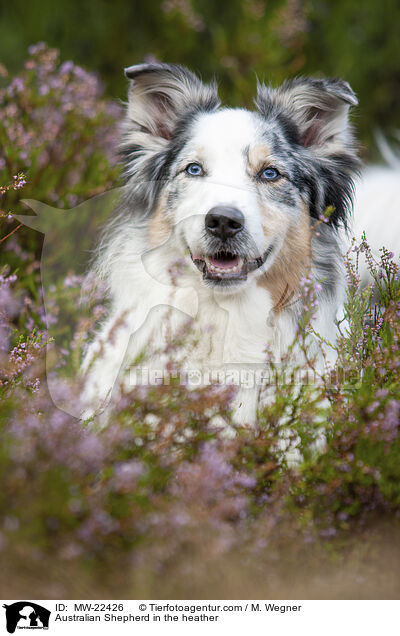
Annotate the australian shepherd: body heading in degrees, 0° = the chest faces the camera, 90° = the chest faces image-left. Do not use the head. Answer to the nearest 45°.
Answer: approximately 0°
